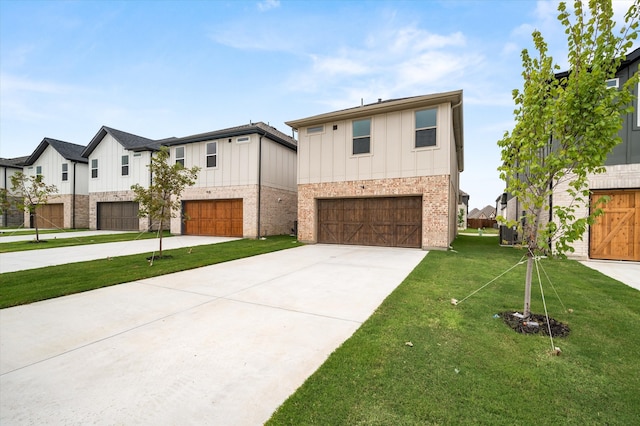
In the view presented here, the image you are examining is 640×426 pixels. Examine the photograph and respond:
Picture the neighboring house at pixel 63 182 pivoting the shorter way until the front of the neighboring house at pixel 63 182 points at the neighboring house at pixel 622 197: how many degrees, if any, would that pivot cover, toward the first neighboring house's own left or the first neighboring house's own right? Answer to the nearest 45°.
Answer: approximately 45° to the first neighboring house's own left

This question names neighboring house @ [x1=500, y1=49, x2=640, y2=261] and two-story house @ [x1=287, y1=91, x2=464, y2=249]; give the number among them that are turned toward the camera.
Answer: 2

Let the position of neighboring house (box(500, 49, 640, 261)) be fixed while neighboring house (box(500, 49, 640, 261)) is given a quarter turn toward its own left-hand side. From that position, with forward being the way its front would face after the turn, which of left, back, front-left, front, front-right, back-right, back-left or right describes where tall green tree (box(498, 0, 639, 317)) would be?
right

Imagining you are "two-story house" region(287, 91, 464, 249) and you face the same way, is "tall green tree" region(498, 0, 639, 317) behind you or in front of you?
in front

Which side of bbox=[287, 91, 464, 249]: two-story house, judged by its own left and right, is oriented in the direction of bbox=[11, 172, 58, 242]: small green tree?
right

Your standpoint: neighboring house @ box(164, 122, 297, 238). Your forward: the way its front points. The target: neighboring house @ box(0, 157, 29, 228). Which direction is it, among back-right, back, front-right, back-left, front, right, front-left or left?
right

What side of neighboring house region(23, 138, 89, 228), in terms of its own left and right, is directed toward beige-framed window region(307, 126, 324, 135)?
left

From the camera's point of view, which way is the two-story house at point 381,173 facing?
toward the camera

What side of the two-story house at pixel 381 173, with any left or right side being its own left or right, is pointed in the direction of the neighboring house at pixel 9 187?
right

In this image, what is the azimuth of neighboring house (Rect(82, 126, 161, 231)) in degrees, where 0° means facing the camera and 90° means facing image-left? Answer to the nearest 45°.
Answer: approximately 45°

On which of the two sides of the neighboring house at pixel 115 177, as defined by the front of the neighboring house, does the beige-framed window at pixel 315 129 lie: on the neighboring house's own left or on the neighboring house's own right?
on the neighboring house's own left

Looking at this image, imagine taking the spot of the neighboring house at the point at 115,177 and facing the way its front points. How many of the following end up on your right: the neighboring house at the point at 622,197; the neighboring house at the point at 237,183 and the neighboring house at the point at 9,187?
1

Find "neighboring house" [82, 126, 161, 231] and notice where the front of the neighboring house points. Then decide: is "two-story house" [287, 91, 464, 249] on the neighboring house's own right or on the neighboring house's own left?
on the neighboring house's own left

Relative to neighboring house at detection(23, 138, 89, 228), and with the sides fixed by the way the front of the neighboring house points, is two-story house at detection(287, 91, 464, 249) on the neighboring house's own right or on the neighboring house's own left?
on the neighboring house's own left

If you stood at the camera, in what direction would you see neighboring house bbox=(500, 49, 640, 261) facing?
facing the viewer

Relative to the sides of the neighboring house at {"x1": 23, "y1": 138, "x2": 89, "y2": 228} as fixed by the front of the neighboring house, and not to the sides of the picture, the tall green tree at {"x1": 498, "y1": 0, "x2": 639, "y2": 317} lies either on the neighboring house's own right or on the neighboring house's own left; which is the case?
on the neighboring house's own left

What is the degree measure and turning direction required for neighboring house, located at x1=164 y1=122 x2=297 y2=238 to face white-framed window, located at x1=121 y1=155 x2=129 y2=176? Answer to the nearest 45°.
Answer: approximately 90° to its right

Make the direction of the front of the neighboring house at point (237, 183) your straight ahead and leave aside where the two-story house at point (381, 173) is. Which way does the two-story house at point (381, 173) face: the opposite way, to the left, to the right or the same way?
the same way

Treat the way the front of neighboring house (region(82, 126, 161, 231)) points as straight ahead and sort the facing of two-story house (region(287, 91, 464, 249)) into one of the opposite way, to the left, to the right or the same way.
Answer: the same way
